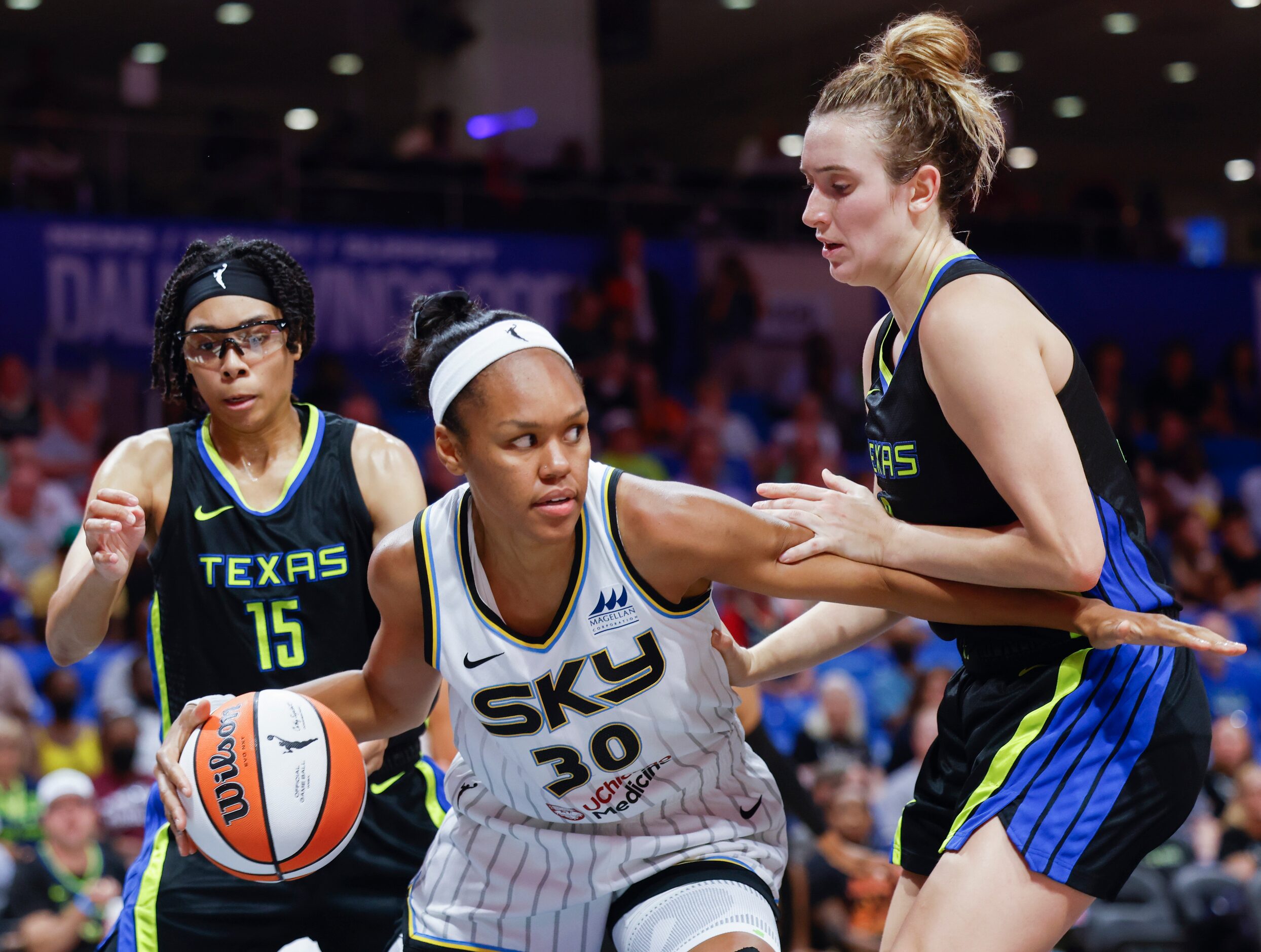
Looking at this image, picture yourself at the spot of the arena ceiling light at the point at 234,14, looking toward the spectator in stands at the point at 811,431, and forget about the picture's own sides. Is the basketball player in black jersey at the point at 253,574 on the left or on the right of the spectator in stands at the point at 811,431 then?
right

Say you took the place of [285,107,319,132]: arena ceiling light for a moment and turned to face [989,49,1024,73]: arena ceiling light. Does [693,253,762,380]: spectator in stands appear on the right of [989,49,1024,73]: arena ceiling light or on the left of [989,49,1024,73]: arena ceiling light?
right

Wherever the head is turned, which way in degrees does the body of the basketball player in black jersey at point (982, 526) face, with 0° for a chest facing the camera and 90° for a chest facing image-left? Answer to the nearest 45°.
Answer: approximately 90°

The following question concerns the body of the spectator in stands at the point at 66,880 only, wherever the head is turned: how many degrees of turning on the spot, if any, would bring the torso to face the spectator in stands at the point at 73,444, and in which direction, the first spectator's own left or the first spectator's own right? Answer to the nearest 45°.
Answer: approximately 180°

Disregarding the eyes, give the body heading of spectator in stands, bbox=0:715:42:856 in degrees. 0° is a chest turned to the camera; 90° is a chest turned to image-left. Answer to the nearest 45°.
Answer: approximately 0°

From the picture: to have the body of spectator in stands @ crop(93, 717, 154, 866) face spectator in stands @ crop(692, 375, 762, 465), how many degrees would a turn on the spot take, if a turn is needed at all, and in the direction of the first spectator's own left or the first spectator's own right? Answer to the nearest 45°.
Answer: approximately 135° to the first spectator's own left

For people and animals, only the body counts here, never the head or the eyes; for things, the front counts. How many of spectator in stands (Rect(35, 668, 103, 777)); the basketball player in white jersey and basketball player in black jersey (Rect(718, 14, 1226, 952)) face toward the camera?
2

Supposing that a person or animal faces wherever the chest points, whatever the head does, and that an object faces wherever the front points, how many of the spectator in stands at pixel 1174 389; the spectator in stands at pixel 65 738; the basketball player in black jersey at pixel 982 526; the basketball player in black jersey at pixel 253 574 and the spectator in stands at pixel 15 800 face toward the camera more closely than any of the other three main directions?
4

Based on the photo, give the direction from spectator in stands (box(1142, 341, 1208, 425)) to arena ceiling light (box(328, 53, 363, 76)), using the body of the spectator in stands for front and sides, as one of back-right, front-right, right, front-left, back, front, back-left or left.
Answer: right

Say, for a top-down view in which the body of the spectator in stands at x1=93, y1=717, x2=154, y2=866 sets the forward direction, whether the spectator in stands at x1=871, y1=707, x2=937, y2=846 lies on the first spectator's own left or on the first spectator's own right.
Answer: on the first spectator's own left
